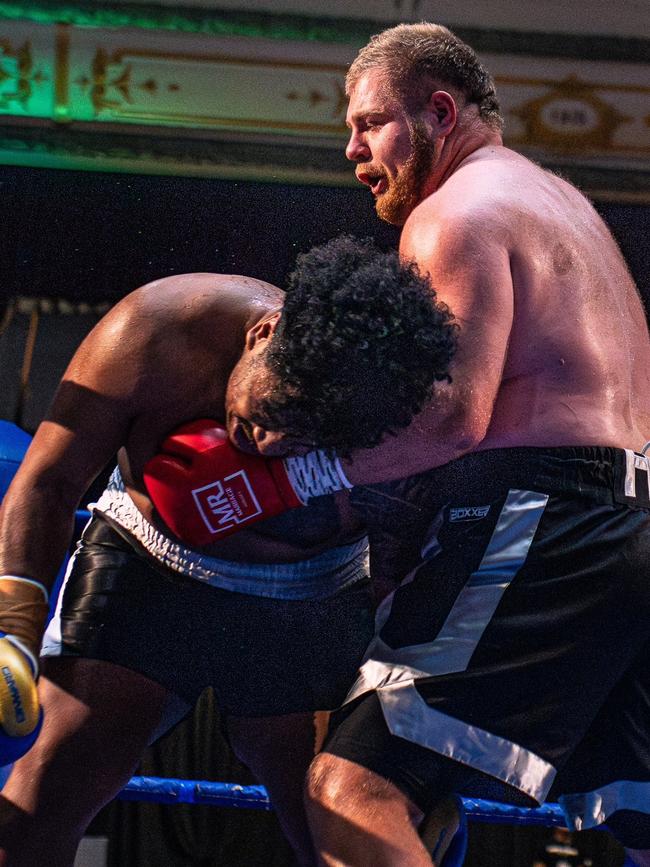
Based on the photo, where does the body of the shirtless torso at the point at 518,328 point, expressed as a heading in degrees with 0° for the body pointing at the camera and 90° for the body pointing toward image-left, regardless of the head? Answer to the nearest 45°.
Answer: approximately 135°
